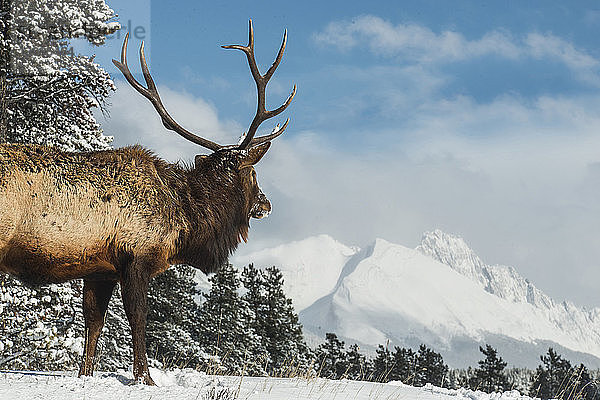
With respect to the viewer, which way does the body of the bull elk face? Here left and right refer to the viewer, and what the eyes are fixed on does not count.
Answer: facing to the right of the viewer

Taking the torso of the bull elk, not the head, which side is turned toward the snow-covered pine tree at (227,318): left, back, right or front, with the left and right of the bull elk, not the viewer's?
left

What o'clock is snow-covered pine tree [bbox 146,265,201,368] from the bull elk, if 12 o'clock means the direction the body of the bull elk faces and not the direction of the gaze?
The snow-covered pine tree is roughly at 9 o'clock from the bull elk.
